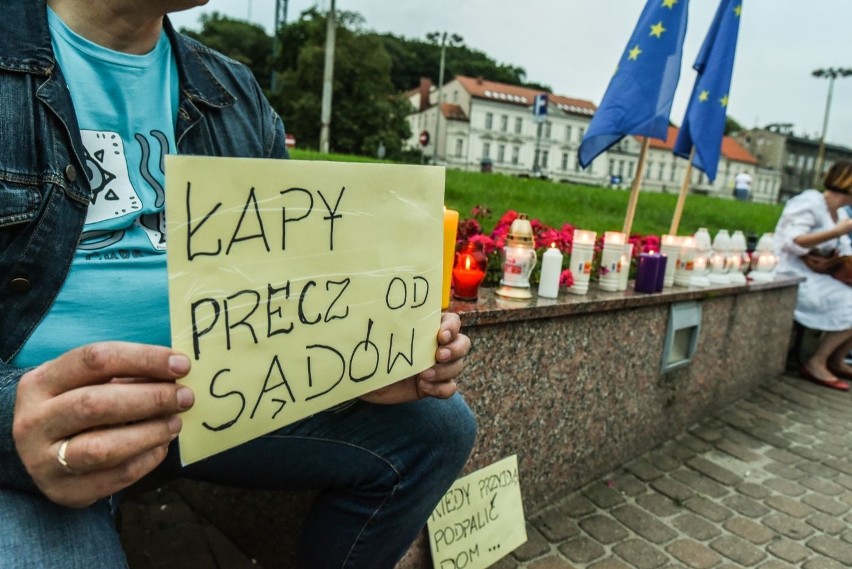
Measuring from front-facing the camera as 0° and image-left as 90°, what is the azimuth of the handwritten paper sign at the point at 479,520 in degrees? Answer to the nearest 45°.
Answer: approximately 315°

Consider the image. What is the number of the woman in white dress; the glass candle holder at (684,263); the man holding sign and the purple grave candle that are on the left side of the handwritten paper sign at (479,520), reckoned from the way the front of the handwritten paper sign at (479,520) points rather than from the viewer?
3

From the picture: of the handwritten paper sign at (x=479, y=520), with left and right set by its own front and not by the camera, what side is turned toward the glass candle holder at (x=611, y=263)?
left

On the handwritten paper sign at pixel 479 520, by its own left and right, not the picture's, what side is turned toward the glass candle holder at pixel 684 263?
left

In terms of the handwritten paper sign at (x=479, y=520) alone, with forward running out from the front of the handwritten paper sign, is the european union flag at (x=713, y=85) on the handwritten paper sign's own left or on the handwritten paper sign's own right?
on the handwritten paper sign's own left

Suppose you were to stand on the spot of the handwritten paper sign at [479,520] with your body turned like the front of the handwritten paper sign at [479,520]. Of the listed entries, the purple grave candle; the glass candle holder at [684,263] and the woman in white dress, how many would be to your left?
3
